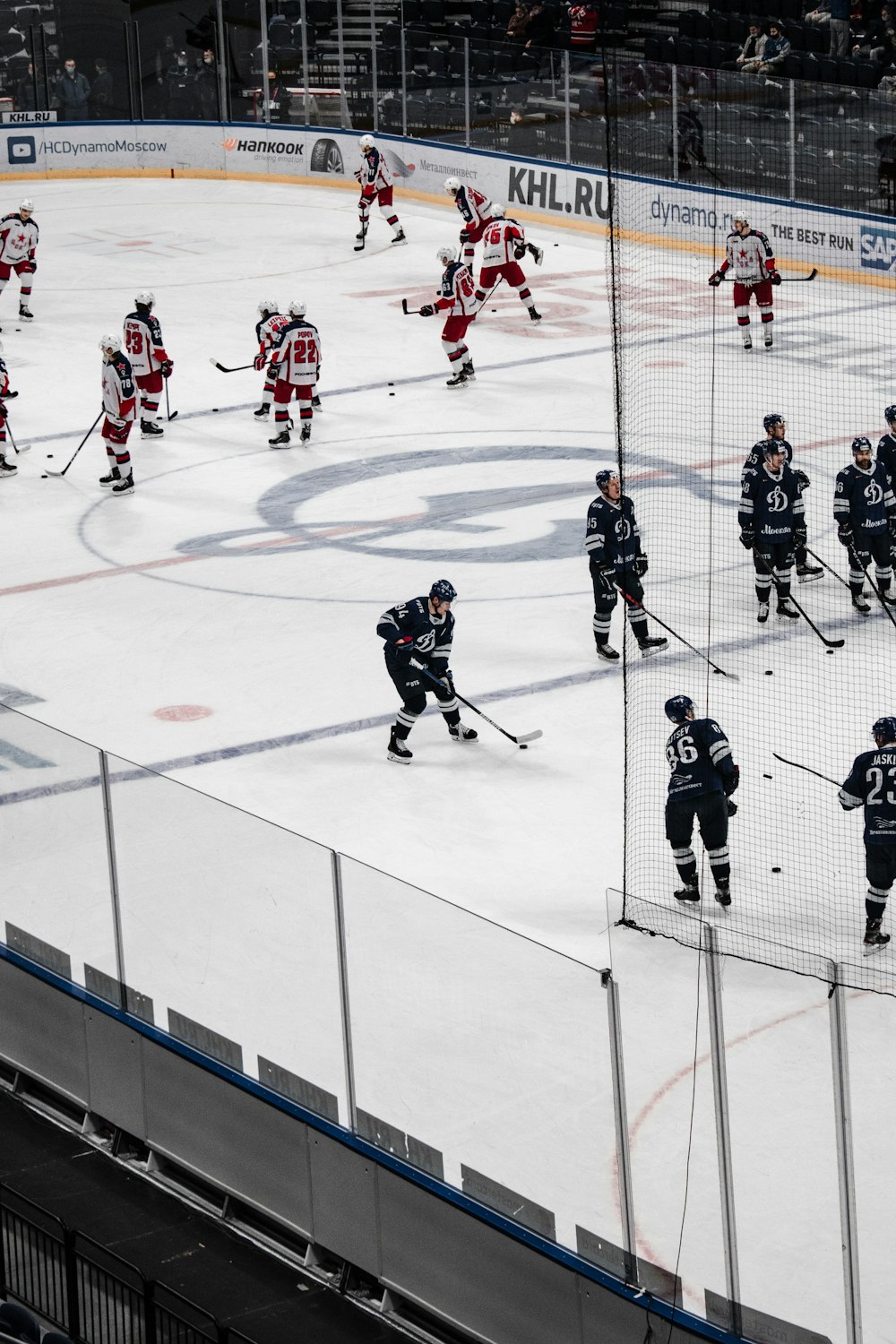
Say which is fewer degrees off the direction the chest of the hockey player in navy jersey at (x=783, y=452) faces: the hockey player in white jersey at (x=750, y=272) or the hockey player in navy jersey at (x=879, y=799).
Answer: the hockey player in navy jersey

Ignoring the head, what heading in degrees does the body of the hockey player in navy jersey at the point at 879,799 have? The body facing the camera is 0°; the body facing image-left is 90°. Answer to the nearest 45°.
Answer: approximately 180°

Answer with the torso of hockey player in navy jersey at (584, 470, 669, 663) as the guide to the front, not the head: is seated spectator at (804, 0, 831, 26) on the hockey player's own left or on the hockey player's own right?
on the hockey player's own left

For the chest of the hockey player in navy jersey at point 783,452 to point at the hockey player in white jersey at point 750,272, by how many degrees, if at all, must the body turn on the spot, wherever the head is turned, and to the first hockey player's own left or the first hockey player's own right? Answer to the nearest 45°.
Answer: approximately 135° to the first hockey player's own left

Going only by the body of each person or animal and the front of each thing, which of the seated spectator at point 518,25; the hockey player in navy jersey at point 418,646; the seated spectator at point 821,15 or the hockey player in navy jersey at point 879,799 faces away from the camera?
the hockey player in navy jersey at point 879,799

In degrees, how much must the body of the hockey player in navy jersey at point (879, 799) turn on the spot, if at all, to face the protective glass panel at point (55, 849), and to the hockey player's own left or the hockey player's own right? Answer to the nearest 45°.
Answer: approximately 135° to the hockey player's own left

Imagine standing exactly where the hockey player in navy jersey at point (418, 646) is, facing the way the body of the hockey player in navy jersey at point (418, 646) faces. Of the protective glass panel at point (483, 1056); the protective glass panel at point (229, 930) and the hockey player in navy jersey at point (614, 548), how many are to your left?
1

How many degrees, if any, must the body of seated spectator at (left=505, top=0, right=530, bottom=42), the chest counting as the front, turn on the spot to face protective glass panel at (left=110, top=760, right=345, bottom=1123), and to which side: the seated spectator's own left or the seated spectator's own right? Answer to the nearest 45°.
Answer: approximately 45° to the seated spectator's own left

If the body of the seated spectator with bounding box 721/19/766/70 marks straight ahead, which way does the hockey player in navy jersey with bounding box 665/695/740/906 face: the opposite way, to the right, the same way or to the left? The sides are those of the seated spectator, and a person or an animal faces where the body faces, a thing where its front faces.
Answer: the opposite way

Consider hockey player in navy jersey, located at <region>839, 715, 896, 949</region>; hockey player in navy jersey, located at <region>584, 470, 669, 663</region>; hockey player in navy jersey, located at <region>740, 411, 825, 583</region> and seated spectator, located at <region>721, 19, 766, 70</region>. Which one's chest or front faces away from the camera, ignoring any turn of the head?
hockey player in navy jersey, located at <region>839, 715, 896, 949</region>

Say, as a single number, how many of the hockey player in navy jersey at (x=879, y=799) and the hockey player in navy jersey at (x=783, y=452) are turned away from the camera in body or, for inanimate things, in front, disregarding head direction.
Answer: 1

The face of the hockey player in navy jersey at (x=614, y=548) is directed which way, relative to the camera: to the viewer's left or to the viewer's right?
to the viewer's right

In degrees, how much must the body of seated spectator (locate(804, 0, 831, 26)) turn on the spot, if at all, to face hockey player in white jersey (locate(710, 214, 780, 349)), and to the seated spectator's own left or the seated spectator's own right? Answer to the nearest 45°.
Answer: approximately 45° to the seated spectator's own left

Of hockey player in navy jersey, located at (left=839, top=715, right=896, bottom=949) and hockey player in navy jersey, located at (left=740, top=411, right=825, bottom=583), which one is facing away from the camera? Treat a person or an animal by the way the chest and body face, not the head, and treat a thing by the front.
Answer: hockey player in navy jersey, located at (left=839, top=715, right=896, bottom=949)
